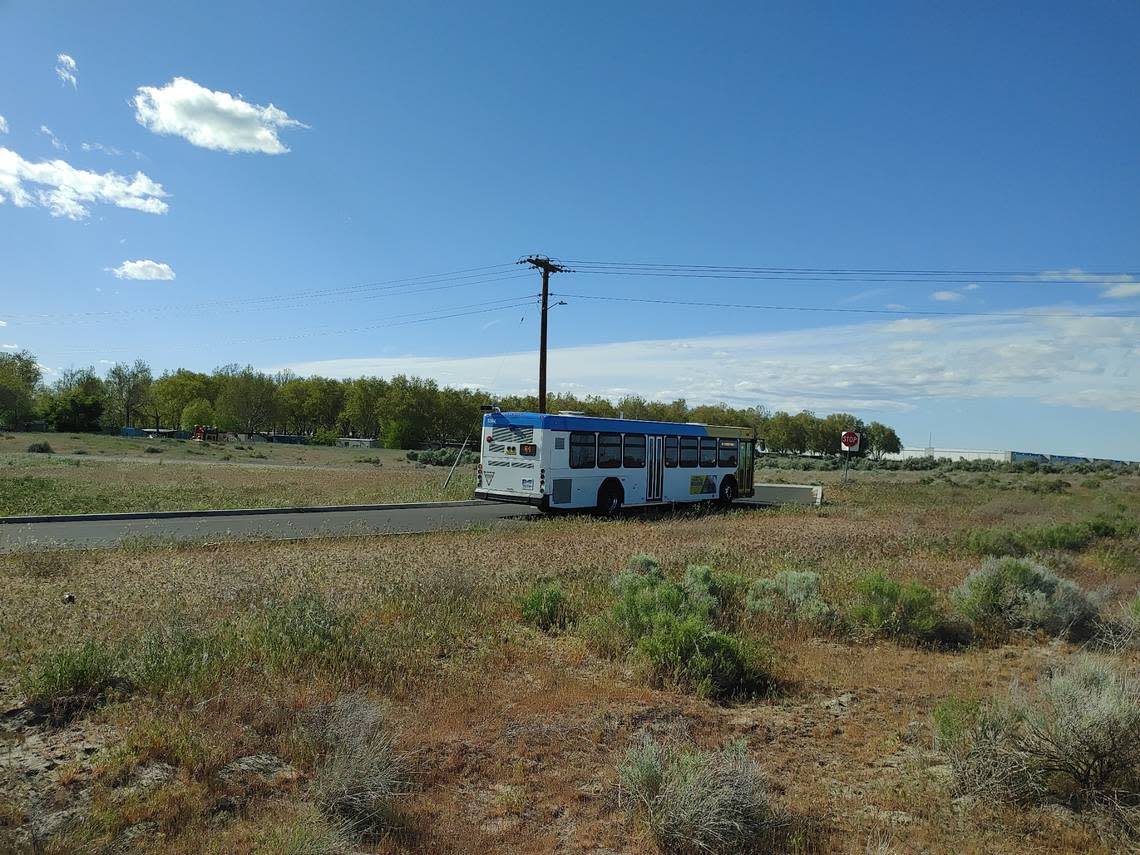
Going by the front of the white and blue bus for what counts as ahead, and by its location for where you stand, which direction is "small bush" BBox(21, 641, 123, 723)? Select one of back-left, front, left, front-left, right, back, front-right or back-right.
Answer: back-right

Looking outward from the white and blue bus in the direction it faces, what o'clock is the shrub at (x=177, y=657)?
The shrub is roughly at 5 o'clock from the white and blue bus.

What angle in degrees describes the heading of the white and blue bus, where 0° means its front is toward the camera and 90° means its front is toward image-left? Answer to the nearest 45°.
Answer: approximately 225°

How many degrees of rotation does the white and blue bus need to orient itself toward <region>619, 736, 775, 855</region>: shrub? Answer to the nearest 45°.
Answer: approximately 135° to its right

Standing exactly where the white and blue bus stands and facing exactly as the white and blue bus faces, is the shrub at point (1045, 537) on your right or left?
on your right

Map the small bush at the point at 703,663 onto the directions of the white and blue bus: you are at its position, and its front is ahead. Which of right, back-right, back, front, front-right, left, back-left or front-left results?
back-right

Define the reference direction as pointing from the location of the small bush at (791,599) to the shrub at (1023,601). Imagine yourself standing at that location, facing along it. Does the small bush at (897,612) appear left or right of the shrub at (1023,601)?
right

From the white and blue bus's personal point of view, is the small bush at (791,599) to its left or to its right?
on its right

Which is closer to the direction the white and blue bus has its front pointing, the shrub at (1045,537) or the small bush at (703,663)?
the shrub
